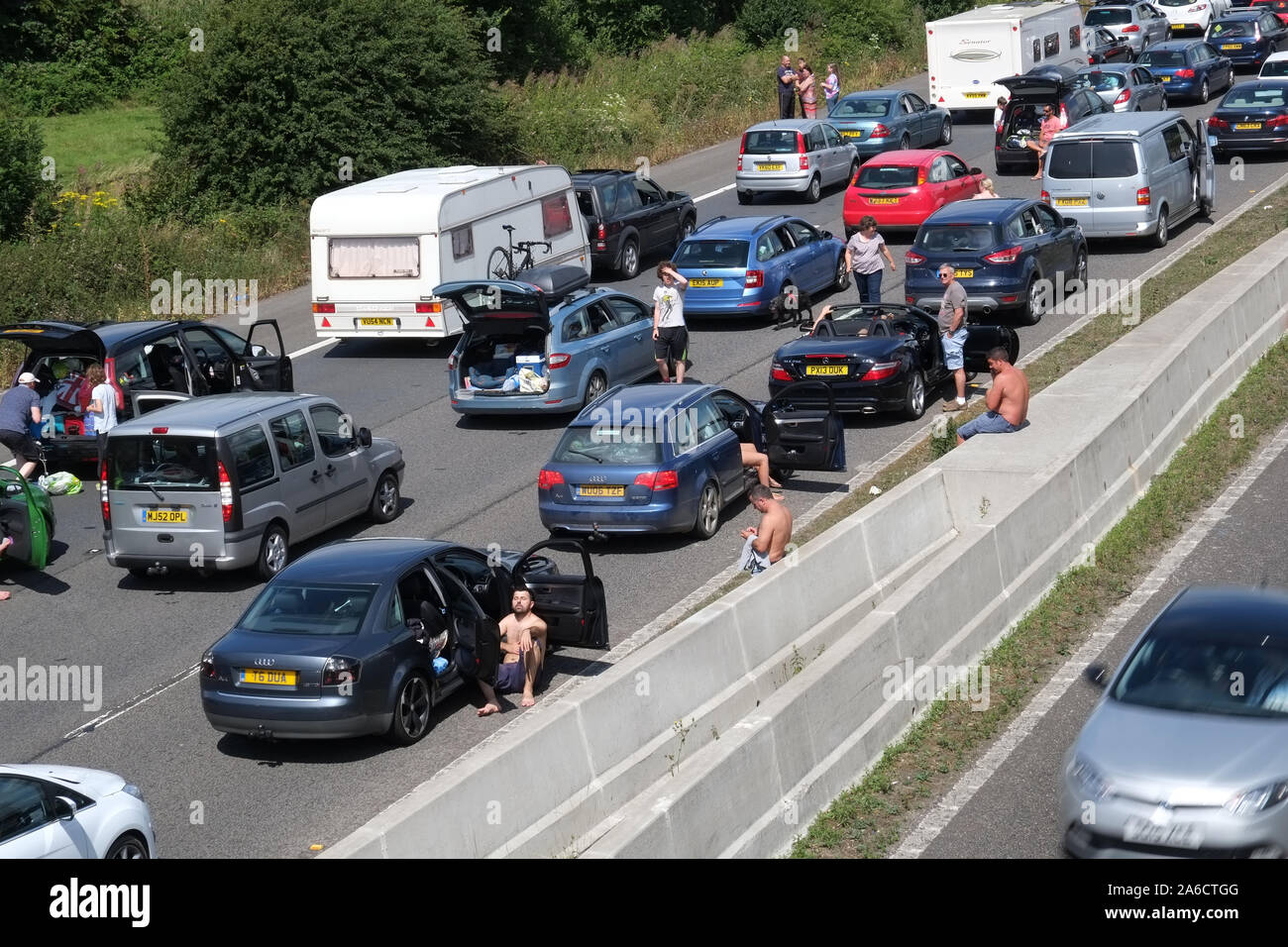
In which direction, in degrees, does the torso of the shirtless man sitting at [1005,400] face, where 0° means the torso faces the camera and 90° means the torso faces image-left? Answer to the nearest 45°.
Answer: approximately 90°

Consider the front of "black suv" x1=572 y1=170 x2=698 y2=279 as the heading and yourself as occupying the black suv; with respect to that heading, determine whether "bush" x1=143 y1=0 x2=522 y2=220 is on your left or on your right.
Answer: on your left

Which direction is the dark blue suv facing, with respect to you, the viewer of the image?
facing away from the viewer and to the right of the viewer

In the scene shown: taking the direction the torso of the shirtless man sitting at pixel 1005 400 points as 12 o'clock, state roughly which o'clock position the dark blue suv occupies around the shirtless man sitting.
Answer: The dark blue suv is roughly at 3 o'clock from the shirtless man sitting.

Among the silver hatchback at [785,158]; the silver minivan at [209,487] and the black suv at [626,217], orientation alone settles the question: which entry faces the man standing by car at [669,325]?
the silver minivan

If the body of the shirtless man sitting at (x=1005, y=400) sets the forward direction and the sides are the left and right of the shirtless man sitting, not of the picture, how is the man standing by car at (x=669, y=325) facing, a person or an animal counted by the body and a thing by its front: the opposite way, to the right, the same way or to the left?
to the left

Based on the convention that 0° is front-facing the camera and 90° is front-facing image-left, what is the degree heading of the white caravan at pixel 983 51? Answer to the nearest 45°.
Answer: approximately 225°

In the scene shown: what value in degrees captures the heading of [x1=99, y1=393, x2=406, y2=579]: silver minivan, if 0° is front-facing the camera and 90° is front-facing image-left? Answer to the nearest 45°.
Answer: approximately 225°

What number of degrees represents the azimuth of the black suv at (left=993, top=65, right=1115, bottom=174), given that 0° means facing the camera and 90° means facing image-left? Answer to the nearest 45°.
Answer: approximately 225°

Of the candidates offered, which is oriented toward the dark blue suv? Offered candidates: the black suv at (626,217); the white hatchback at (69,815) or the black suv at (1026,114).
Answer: the white hatchback

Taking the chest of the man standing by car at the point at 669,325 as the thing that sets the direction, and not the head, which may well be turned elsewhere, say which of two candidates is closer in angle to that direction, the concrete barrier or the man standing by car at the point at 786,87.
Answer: the concrete barrier

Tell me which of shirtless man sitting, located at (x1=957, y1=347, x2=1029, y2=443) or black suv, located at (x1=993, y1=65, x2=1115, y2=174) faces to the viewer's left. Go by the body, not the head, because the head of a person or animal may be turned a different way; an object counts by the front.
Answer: the shirtless man sitting
